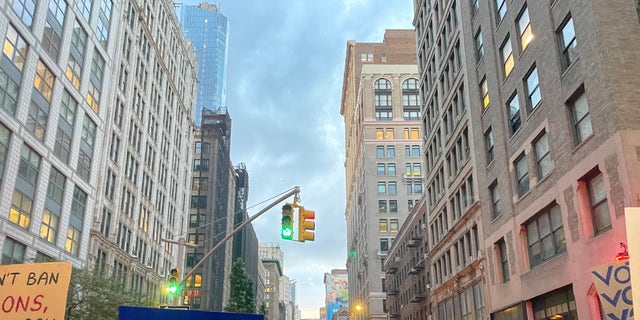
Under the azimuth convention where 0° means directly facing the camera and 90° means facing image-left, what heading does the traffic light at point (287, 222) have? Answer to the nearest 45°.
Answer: approximately 0°

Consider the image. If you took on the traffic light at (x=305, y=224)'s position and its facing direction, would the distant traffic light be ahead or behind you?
behind

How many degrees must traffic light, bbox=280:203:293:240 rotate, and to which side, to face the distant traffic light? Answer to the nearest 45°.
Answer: approximately 135° to its right

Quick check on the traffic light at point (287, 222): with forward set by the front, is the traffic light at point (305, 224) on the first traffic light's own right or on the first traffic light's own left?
on the first traffic light's own left
